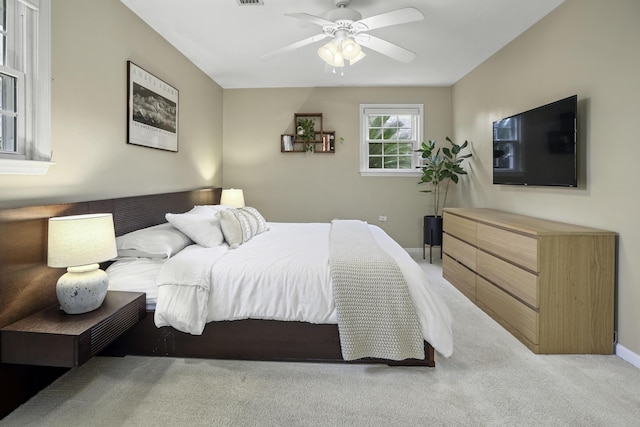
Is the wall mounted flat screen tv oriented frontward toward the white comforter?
yes

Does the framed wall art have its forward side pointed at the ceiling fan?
yes

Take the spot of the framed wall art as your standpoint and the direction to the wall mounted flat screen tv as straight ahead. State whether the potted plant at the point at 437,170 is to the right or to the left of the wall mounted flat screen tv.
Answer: left

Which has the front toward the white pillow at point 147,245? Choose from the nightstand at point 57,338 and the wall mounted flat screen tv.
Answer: the wall mounted flat screen tv

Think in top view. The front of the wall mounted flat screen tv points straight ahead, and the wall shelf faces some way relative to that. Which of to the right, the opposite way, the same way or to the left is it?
to the left

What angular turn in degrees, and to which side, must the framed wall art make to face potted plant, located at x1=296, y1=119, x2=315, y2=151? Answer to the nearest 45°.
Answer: approximately 90° to its left

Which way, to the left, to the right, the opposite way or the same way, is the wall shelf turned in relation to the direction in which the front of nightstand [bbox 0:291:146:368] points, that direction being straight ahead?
to the right

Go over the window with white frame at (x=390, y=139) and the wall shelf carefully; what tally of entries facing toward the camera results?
2
